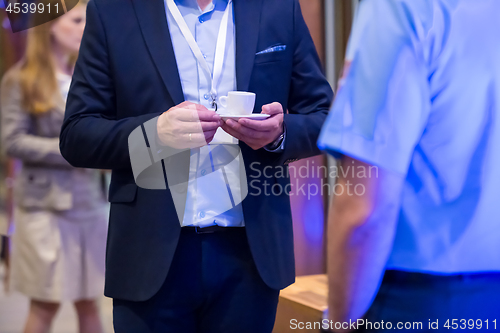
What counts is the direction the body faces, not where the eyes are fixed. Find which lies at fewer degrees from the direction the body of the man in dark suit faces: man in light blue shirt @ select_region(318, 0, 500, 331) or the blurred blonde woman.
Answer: the man in light blue shirt

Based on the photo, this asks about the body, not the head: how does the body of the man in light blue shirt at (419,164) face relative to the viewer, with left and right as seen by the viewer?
facing away from the viewer and to the left of the viewer

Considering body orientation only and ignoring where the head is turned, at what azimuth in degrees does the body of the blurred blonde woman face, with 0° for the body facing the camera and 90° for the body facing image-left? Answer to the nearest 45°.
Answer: approximately 315°

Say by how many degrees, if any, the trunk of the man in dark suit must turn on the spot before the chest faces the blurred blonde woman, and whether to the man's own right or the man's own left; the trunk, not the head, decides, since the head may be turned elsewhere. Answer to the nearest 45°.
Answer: approximately 135° to the man's own right

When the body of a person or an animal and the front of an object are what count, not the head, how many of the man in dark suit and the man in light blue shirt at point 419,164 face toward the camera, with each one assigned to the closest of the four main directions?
1

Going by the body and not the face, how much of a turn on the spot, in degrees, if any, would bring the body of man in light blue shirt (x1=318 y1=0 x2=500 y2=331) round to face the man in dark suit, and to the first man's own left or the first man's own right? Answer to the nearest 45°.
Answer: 0° — they already face them

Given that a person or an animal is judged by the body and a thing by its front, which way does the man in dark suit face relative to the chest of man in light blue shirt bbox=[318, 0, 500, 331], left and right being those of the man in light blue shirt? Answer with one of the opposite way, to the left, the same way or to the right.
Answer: the opposite way

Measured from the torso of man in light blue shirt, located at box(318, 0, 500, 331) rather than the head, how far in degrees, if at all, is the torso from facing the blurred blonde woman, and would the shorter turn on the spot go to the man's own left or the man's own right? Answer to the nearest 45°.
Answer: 0° — they already face them

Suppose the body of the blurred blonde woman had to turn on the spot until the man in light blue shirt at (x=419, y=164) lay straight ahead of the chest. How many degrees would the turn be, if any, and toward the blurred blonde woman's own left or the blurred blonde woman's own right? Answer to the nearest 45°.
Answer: approximately 45° to the blurred blonde woman's own right

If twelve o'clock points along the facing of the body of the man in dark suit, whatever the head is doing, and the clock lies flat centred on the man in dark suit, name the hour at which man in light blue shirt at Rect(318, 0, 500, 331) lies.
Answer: The man in light blue shirt is roughly at 11 o'clock from the man in dark suit.

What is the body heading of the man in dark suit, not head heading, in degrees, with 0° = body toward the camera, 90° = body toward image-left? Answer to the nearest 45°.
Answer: approximately 0°
